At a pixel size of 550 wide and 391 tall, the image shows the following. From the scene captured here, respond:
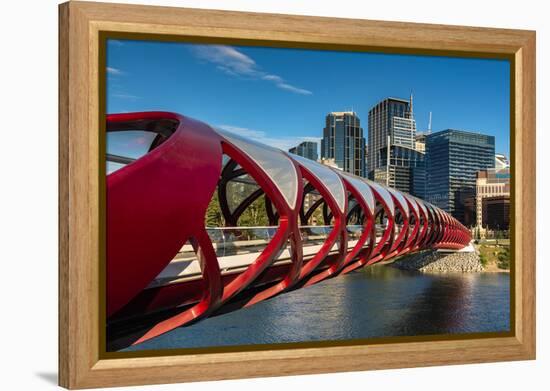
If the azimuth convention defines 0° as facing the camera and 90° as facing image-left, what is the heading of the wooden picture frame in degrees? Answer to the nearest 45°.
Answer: approximately 315°
